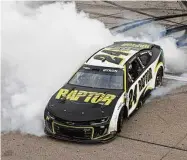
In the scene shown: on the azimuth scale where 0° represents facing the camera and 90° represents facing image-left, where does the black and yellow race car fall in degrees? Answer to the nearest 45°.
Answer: approximately 45°
